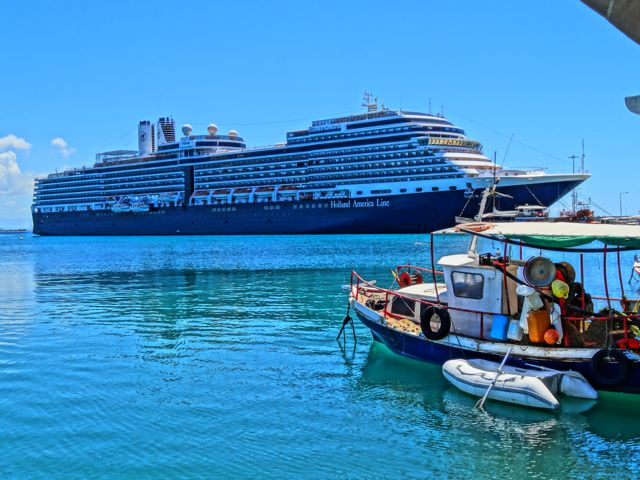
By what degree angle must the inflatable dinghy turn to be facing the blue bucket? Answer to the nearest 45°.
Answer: approximately 45° to its right

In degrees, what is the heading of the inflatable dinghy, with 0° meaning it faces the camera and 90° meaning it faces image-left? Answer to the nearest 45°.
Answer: approximately 135°

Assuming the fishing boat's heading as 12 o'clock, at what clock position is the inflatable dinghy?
The inflatable dinghy is roughly at 8 o'clock from the fishing boat.

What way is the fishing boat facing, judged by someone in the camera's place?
facing away from the viewer and to the left of the viewer

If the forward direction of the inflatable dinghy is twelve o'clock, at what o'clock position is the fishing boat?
The fishing boat is roughly at 2 o'clock from the inflatable dinghy.
